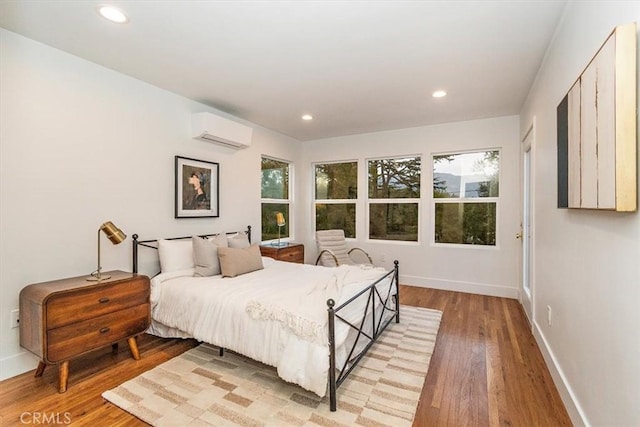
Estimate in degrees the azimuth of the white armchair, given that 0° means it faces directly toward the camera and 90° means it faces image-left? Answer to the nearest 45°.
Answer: approximately 315°

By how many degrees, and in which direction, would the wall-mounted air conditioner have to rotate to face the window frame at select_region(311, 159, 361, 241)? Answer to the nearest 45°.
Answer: approximately 90° to its left

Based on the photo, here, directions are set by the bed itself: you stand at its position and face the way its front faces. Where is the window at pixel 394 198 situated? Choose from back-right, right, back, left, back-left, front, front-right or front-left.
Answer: left

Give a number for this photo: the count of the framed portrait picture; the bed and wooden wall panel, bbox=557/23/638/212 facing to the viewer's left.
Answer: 1

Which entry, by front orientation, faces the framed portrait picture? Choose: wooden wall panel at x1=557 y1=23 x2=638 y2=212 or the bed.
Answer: the wooden wall panel

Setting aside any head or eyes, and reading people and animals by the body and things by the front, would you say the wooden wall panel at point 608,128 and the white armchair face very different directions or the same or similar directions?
very different directions

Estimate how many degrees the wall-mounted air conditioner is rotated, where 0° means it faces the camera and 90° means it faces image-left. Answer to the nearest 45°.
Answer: approximately 315°

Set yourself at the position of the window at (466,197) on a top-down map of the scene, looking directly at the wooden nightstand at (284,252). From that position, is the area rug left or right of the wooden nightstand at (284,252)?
left

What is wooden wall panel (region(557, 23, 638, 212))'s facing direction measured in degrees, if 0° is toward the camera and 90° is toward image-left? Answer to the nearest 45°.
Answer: approximately 90°

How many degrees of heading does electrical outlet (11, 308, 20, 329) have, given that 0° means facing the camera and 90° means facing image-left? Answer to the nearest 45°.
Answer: approximately 315°

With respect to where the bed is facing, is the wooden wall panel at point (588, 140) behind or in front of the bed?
in front
